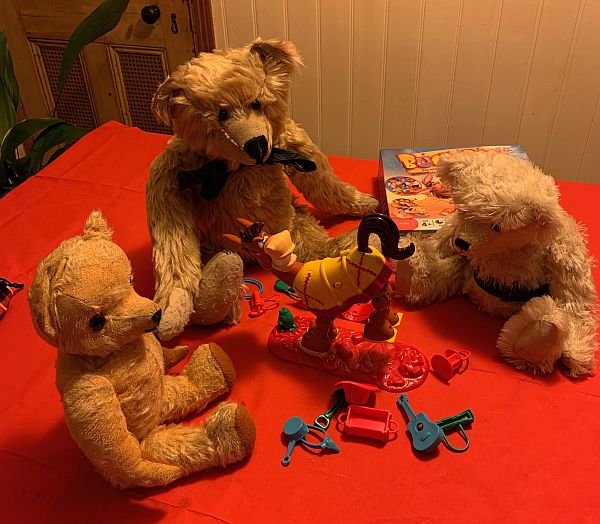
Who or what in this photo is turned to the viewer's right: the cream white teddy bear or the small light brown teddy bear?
the small light brown teddy bear

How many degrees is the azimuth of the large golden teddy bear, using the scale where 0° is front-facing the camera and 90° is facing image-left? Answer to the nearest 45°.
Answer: approximately 315°

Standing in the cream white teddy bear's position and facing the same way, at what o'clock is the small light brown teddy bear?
The small light brown teddy bear is roughly at 12 o'clock from the cream white teddy bear.

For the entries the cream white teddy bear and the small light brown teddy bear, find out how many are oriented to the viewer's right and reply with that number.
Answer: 1

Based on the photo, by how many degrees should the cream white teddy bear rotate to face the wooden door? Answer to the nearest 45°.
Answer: approximately 90° to its right

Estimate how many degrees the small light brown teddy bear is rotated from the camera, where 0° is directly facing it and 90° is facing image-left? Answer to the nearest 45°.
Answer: approximately 270°
